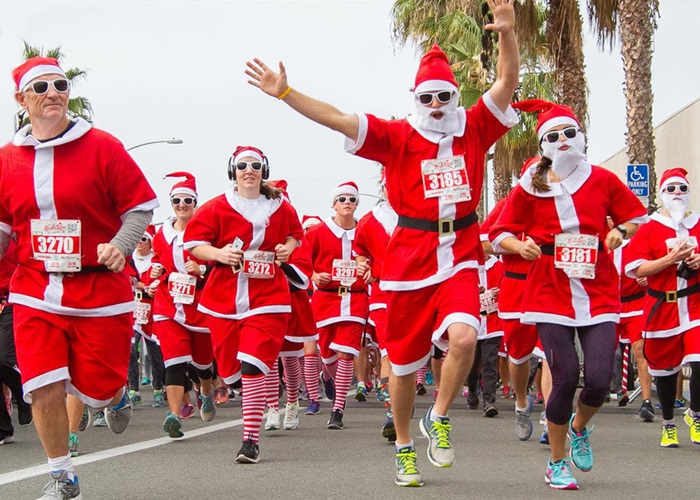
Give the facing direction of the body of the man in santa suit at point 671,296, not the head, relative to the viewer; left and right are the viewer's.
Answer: facing the viewer

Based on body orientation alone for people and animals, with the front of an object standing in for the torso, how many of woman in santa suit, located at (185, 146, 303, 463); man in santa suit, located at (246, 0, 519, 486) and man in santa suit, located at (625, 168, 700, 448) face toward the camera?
3

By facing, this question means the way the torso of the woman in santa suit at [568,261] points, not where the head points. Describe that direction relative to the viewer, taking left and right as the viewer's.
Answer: facing the viewer

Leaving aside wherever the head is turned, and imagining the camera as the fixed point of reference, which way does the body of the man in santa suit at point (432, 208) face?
toward the camera
